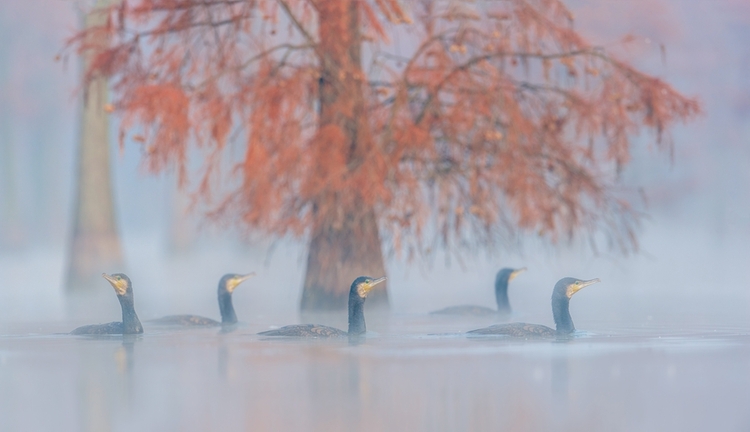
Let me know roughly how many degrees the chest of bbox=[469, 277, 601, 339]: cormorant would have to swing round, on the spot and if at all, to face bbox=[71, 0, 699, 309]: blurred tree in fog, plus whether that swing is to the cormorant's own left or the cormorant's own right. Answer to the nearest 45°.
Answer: approximately 135° to the cormorant's own left

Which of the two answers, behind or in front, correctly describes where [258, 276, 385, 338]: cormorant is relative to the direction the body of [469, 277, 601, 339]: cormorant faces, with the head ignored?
behind

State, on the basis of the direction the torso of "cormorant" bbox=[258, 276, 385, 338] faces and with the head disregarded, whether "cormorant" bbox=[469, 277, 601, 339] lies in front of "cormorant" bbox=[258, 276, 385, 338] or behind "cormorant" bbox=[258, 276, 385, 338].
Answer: in front

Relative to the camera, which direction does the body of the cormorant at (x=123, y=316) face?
to the viewer's right

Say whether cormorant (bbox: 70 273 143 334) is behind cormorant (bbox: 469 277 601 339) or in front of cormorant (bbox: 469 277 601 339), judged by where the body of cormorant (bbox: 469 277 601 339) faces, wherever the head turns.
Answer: behind

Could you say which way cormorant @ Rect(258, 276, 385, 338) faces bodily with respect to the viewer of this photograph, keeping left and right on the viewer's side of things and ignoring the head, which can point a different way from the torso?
facing to the right of the viewer

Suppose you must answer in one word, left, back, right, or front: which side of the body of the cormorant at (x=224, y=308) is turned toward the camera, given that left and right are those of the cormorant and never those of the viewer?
right

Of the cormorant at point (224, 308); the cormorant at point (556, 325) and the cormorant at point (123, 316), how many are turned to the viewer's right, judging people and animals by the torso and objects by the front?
3

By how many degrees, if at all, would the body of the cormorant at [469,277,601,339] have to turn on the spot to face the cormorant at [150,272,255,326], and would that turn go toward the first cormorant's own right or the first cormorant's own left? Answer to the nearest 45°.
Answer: approximately 180°

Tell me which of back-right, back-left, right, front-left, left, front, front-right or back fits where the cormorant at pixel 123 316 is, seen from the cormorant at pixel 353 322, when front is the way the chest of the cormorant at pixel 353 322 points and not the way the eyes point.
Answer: back

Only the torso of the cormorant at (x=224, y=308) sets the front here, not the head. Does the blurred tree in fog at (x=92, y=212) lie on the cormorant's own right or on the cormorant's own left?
on the cormorant's own left

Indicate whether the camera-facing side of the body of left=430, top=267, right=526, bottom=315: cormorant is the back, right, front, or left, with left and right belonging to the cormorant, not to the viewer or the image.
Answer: right

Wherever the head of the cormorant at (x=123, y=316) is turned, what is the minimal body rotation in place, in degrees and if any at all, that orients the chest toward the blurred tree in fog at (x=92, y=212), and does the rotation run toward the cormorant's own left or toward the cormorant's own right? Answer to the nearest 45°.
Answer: approximately 90° to the cormorant's own left

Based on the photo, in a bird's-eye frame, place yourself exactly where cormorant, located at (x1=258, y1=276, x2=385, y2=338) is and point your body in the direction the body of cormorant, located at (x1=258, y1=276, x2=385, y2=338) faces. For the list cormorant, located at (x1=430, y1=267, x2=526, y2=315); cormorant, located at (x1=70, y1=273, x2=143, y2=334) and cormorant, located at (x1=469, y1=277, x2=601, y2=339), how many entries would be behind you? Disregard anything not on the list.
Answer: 1

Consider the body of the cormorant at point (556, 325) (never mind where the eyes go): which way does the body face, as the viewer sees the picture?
to the viewer's right
